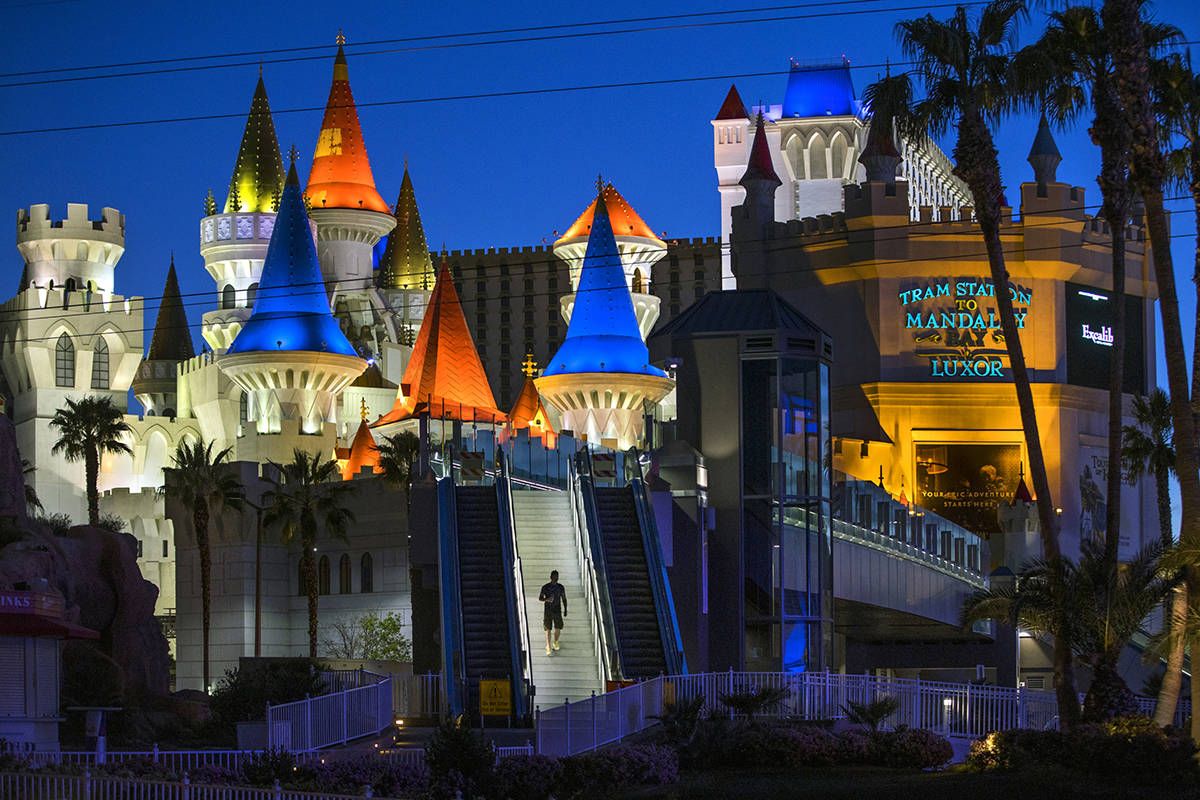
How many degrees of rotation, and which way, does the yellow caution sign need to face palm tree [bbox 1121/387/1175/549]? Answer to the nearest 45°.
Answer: approximately 135° to its left

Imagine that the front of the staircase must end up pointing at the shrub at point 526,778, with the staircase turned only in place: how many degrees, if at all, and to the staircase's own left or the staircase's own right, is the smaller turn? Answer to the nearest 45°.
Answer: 0° — it already faces it

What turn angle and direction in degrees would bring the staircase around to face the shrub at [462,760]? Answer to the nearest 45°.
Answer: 0° — it already faces it

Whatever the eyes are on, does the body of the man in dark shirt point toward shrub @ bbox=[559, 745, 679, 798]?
yes

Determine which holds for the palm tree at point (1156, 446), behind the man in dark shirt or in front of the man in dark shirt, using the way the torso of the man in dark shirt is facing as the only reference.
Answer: behind

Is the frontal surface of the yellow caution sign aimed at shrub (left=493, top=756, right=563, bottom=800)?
yes

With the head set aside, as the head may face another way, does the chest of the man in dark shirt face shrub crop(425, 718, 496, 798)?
yes

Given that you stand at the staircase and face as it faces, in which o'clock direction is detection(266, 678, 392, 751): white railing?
The white railing is roughly at 1 o'clock from the staircase.

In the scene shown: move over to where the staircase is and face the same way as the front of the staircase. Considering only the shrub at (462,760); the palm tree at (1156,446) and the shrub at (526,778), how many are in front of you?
2
